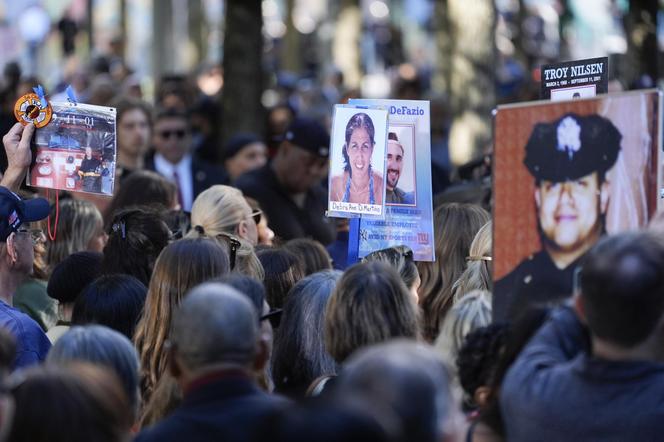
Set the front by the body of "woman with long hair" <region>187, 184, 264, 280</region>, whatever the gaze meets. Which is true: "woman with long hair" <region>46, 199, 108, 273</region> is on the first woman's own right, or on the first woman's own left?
on the first woman's own left

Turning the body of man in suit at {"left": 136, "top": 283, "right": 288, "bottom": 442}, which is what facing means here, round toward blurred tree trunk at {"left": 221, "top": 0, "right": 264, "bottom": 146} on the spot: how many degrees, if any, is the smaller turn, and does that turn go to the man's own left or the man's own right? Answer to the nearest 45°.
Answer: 0° — they already face it

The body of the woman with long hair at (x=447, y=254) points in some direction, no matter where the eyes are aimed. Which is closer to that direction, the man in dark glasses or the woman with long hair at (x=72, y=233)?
the man in dark glasses

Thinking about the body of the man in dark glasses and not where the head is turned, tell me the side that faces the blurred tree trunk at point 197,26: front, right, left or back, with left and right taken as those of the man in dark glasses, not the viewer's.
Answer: back

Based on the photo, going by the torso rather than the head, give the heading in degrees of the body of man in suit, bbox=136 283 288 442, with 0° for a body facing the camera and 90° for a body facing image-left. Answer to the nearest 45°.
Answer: approximately 180°

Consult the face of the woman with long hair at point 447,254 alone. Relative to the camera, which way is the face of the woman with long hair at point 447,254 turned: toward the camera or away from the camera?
away from the camera

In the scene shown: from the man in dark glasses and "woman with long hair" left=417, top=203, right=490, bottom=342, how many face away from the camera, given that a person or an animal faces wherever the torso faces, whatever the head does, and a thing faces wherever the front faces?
1

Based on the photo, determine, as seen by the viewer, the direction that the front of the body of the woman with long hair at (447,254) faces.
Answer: away from the camera

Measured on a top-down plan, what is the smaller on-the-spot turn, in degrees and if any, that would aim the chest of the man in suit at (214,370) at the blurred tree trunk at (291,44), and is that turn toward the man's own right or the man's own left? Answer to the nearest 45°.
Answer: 0° — they already face it

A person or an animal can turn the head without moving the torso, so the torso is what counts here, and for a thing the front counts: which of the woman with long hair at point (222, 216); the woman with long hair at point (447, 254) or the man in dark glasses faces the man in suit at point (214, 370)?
the man in dark glasses
